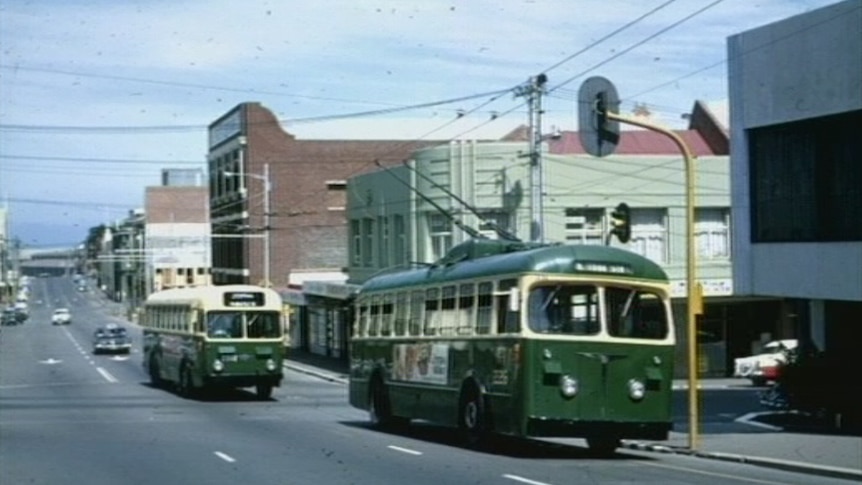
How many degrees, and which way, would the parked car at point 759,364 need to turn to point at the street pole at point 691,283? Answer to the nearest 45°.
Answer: approximately 45° to its left

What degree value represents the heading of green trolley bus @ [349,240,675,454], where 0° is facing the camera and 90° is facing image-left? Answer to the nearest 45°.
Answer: approximately 315°

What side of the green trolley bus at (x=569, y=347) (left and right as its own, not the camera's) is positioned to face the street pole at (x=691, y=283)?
front

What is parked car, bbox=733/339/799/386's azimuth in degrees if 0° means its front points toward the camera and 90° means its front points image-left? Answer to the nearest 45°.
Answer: approximately 45°

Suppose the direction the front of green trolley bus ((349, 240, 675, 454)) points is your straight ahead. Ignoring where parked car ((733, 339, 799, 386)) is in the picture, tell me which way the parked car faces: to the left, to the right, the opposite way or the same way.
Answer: to the right

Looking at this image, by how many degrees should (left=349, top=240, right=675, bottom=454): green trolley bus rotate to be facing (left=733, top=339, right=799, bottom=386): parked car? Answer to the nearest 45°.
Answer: approximately 135° to its left

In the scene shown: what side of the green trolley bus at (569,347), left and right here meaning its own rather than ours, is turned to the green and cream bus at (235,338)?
back

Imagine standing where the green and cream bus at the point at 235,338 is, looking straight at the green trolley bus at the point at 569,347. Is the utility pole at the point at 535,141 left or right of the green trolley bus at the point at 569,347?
left

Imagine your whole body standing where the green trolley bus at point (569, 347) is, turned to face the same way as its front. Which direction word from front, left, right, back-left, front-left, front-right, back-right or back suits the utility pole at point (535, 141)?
back-left
